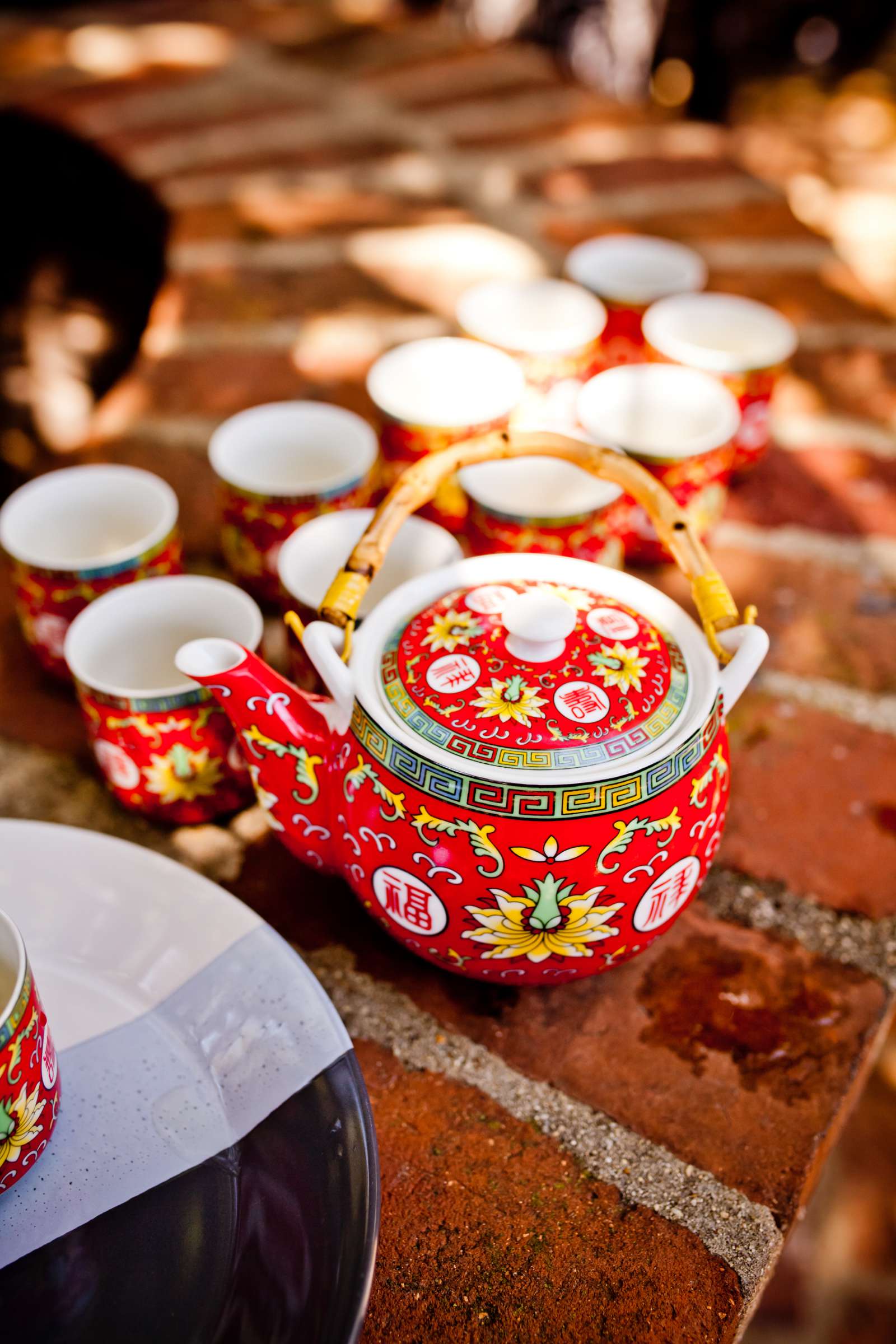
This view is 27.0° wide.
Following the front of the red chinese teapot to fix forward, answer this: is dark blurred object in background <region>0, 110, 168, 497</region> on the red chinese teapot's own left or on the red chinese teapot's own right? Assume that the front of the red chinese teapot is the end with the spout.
on the red chinese teapot's own right

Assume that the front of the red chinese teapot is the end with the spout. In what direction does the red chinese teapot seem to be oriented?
to the viewer's left

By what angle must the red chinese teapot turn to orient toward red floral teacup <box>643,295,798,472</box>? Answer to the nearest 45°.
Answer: approximately 90° to its right

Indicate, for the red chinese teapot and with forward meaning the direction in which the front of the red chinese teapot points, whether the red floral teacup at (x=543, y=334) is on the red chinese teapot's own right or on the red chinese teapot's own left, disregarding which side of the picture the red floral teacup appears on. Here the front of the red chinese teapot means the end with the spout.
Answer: on the red chinese teapot's own right

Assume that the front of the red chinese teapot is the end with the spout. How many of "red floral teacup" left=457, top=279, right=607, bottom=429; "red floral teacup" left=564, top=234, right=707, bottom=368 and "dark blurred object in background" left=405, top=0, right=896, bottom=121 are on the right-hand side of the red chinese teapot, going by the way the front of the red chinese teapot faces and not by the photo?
3
